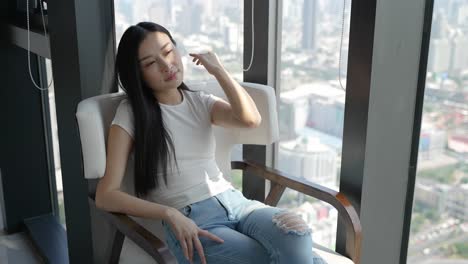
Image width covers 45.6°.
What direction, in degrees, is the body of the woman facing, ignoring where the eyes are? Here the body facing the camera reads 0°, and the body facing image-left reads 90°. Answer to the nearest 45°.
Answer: approximately 315°

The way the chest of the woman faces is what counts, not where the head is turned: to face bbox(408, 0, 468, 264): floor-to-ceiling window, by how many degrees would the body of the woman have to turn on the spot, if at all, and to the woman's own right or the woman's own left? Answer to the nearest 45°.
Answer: approximately 45° to the woman's own left

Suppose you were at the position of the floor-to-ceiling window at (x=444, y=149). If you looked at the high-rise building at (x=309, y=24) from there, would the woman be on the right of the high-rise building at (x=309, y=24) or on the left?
left

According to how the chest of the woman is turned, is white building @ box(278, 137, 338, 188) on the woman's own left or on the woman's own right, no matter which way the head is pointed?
on the woman's own left

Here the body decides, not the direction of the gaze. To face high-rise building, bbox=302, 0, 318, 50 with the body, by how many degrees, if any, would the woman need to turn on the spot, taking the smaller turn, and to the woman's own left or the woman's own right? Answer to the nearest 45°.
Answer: approximately 90° to the woman's own left
